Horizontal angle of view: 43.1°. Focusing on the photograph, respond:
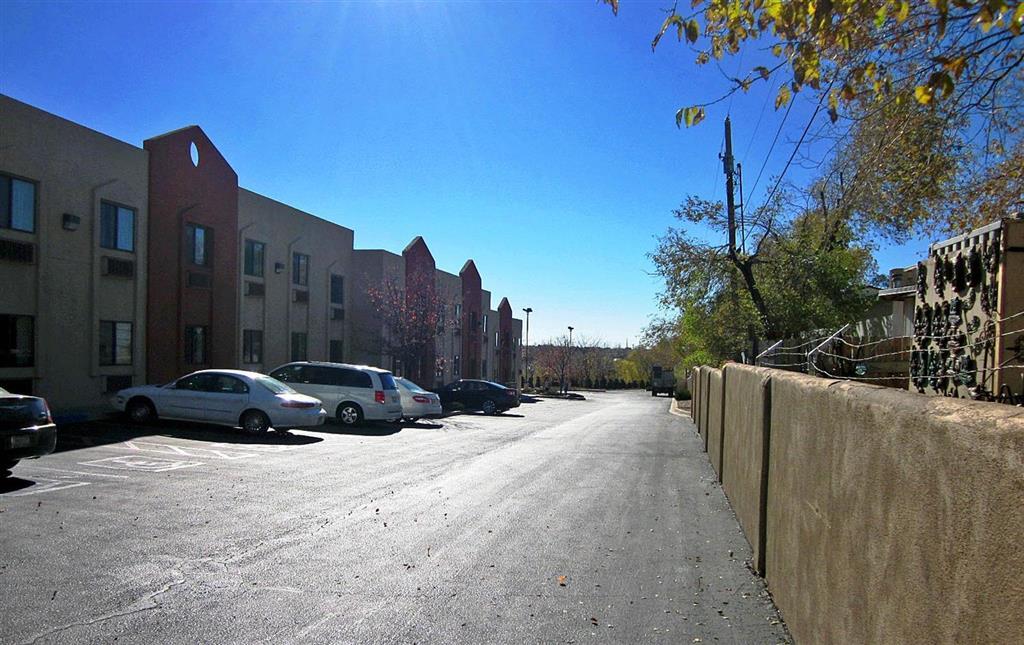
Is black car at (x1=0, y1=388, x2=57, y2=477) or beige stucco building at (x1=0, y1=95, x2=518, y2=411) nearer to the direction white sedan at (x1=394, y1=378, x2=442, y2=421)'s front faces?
the beige stucco building

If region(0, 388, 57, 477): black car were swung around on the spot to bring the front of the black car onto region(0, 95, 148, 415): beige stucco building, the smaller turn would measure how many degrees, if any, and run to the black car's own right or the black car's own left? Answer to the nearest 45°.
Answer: approximately 45° to the black car's own right

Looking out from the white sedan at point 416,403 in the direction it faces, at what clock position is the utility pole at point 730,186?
The utility pole is roughly at 5 o'clock from the white sedan.

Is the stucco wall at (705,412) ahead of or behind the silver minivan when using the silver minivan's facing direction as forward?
behind

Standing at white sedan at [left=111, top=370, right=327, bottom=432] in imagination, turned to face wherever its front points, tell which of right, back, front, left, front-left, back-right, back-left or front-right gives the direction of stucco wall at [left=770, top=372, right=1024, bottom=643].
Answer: back-left

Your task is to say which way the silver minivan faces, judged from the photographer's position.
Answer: facing away from the viewer and to the left of the viewer

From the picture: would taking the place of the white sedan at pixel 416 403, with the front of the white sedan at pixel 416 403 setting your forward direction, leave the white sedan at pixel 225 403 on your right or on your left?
on your left

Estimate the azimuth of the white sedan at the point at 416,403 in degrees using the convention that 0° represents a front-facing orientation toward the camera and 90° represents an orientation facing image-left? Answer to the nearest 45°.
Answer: approximately 135°

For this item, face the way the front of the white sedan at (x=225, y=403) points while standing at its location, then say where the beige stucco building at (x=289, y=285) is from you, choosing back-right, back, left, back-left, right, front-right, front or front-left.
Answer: front-right
